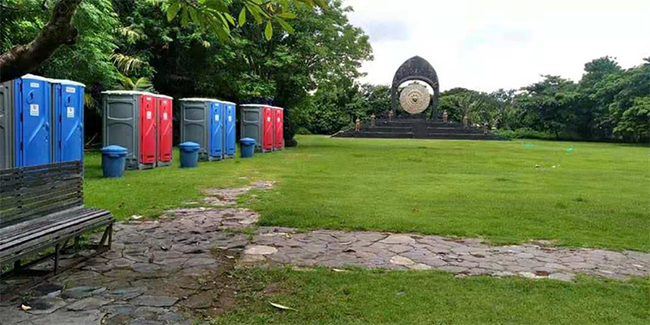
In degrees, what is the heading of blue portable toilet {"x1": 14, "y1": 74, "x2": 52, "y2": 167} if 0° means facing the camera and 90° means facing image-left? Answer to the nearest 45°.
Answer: approximately 315°

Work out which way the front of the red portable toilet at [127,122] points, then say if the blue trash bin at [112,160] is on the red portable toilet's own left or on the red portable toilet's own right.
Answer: on the red portable toilet's own right

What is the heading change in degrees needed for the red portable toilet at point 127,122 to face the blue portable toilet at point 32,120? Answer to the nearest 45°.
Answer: approximately 45° to its right

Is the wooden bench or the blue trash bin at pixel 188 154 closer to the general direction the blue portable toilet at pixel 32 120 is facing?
the wooden bench

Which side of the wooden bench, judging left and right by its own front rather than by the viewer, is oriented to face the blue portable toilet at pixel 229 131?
left

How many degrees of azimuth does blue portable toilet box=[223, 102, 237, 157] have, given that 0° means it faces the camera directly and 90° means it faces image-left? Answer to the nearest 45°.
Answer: approximately 315°
